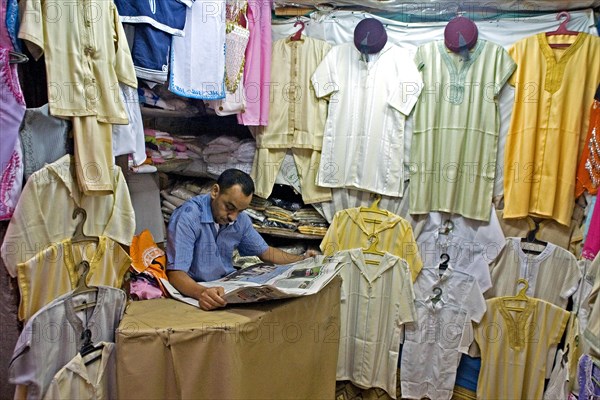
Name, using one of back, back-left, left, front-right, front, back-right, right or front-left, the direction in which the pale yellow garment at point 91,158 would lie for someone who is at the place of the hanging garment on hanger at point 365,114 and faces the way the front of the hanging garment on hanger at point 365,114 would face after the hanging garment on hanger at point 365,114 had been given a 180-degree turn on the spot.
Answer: back-left

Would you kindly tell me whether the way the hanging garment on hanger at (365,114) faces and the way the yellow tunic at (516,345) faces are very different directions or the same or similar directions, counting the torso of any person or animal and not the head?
same or similar directions

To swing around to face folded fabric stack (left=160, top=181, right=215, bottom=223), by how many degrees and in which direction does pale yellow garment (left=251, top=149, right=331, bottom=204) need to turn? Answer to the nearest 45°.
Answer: approximately 90° to its right

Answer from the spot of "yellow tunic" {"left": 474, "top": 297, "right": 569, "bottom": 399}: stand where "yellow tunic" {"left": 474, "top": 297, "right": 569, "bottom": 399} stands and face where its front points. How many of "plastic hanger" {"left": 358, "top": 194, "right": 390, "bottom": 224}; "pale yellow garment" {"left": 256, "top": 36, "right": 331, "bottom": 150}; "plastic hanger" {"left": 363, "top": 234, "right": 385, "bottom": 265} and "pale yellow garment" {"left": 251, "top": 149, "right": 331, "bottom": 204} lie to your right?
4

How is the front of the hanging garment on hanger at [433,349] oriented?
toward the camera

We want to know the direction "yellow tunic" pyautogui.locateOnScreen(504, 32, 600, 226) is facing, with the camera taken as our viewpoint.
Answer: facing the viewer

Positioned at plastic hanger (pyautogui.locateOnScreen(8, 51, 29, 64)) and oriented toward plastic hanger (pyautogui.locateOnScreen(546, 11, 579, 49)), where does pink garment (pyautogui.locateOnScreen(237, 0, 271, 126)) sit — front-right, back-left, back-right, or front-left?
front-left

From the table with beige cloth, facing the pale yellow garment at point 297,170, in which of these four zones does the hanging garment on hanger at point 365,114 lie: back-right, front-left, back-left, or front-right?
front-right

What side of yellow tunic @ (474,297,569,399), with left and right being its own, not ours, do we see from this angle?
front

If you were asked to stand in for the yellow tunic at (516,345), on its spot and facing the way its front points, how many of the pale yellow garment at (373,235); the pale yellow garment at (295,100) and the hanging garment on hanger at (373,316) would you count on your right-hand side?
3

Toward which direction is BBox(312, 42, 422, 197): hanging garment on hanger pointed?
toward the camera

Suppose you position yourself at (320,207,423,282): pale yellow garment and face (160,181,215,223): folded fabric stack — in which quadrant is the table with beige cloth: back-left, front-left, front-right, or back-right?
front-left
